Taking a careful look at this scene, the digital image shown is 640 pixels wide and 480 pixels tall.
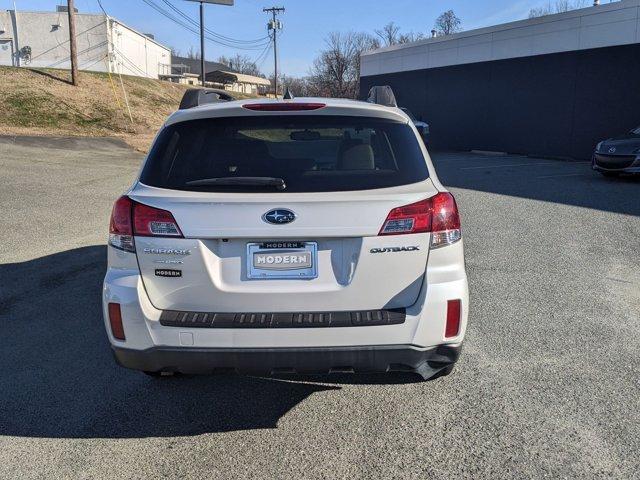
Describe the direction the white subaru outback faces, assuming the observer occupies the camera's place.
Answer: facing away from the viewer

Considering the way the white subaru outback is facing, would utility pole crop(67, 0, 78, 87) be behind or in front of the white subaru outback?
in front

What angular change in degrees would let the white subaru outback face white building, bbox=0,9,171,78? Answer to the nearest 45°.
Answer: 0° — it already faces it

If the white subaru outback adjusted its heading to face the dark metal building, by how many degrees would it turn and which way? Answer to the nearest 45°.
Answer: approximately 45° to its right
